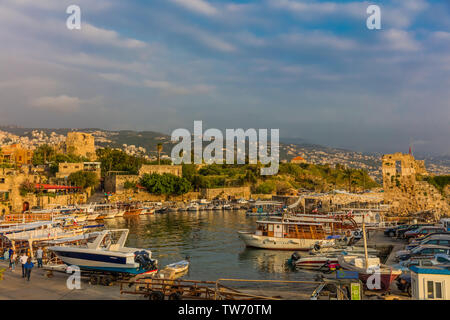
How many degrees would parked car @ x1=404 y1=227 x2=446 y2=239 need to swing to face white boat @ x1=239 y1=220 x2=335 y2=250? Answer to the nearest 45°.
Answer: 0° — it already faces it

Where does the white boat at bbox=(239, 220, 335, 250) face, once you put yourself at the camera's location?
facing to the left of the viewer

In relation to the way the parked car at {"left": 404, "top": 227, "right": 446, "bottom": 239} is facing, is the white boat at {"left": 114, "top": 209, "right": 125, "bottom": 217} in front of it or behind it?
in front

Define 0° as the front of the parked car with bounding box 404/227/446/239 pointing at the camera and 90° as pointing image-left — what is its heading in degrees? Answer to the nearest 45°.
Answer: approximately 90°

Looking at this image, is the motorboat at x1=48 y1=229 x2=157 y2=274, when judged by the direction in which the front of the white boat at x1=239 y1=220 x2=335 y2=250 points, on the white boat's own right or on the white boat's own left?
on the white boat's own left

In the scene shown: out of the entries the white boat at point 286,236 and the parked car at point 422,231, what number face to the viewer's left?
2

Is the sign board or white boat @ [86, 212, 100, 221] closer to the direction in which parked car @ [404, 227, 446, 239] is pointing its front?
the white boat
